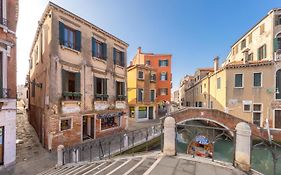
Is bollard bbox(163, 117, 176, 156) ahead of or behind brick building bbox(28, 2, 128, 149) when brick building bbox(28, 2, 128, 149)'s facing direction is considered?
ahead

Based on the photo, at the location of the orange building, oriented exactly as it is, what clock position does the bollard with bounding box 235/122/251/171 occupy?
The bollard is roughly at 12 o'clock from the orange building.

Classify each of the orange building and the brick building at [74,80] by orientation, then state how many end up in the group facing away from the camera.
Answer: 0

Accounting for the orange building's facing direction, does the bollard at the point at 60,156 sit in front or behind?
in front

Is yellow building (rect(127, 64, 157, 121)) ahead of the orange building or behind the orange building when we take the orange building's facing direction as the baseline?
ahead

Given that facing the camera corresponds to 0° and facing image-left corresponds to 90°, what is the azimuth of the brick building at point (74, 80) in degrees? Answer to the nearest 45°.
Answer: approximately 315°

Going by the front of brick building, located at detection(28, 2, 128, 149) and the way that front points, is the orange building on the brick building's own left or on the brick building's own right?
on the brick building's own left
